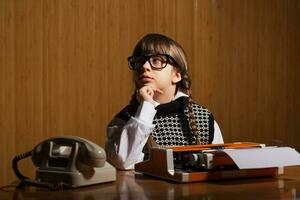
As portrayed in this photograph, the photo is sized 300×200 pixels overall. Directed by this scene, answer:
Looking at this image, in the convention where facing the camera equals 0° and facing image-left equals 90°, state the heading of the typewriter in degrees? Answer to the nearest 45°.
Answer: approximately 135°
